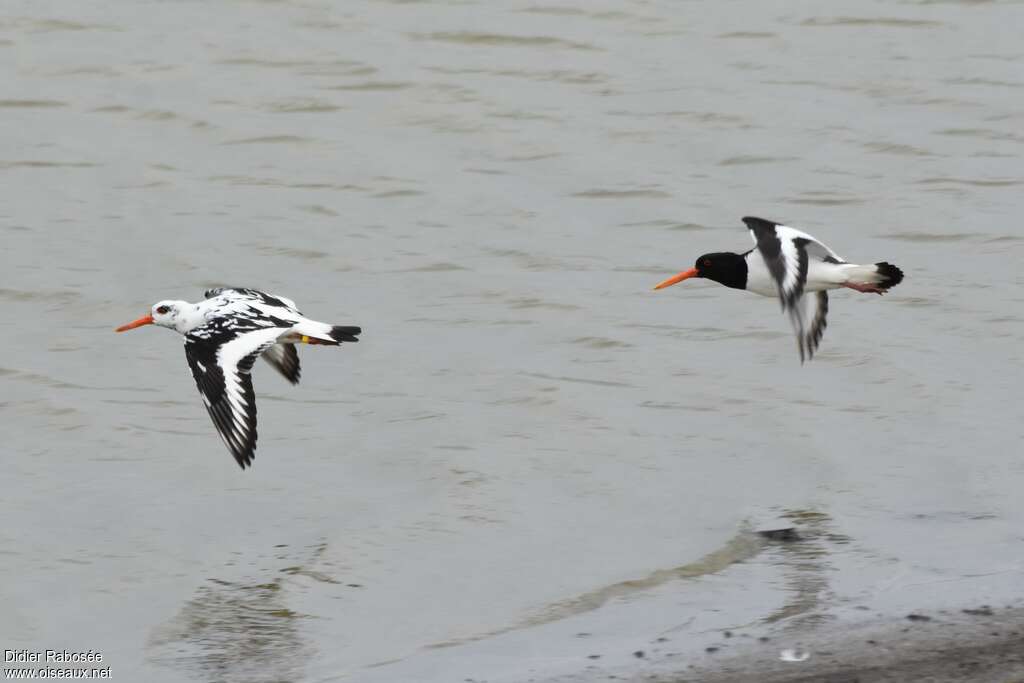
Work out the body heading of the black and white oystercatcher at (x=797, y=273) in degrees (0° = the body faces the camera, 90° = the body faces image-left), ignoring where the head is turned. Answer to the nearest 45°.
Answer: approximately 90°
